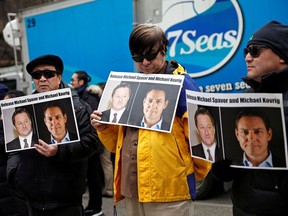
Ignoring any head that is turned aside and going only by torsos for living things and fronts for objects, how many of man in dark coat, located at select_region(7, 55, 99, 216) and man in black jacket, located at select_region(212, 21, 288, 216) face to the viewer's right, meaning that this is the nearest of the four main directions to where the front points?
0

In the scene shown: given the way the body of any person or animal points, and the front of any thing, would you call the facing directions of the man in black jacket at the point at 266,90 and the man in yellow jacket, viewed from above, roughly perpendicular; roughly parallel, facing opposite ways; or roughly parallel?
roughly parallel

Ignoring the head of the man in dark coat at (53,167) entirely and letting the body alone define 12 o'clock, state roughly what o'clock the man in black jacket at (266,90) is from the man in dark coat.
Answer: The man in black jacket is roughly at 9 o'clock from the man in dark coat.

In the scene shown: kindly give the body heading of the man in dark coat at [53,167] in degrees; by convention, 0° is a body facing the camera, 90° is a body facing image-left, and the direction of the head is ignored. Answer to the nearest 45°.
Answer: approximately 45°

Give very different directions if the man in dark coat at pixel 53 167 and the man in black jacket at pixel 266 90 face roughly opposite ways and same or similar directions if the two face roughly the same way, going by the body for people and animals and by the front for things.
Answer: same or similar directions

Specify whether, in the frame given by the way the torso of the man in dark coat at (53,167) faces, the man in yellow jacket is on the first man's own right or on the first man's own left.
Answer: on the first man's own left

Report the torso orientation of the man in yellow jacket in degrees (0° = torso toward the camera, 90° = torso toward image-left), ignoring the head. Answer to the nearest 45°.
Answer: approximately 45°

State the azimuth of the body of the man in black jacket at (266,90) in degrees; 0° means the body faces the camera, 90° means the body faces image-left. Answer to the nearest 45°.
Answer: approximately 45°

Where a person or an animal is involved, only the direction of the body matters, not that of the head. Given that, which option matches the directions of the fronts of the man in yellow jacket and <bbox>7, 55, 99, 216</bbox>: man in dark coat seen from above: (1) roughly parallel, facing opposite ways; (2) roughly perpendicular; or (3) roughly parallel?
roughly parallel

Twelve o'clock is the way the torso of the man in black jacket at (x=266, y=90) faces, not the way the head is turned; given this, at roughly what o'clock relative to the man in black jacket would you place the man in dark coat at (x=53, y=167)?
The man in dark coat is roughly at 2 o'clock from the man in black jacket.

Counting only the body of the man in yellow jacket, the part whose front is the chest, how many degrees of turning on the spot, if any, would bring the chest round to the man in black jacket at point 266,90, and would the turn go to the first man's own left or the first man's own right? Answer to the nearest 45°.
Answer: approximately 90° to the first man's own left

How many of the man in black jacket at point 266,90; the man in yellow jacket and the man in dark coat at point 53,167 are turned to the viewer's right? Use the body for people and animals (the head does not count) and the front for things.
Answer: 0

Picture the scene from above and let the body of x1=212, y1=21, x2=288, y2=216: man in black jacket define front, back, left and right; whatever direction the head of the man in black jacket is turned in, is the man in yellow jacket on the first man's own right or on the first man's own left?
on the first man's own right

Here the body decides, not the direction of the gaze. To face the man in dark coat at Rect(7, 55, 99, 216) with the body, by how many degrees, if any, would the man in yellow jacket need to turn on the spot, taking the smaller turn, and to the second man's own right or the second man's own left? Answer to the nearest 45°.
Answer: approximately 90° to the second man's own right

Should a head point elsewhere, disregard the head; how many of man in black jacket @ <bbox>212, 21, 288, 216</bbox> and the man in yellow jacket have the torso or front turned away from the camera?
0

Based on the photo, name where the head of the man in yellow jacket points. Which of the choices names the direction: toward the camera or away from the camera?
toward the camera
